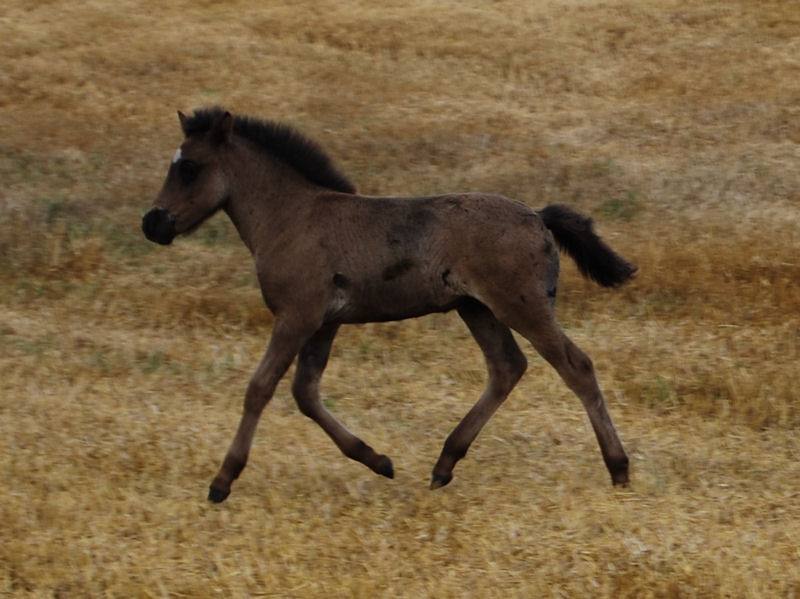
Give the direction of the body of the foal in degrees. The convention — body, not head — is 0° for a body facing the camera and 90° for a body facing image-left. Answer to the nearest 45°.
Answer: approximately 90°
